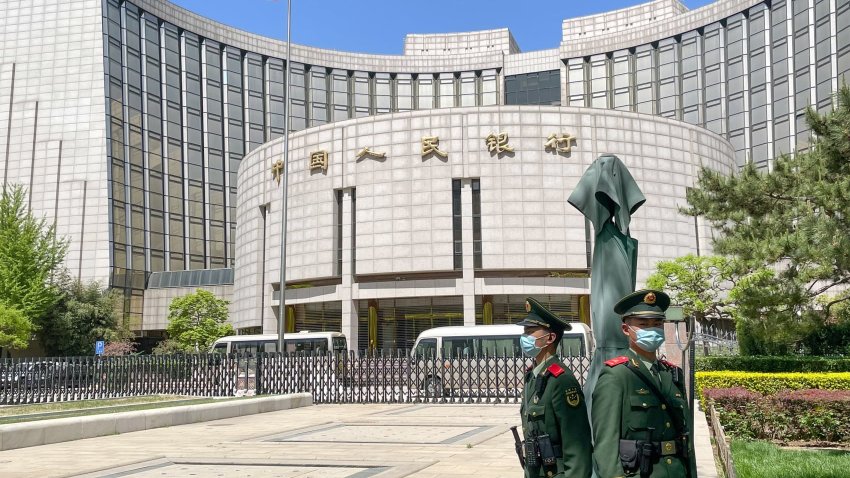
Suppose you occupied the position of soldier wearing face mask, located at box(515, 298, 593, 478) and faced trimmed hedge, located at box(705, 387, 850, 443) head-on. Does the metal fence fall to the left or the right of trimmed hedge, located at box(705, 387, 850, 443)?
left

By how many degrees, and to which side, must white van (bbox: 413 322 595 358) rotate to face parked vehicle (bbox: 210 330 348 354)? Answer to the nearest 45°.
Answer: approximately 45° to its right

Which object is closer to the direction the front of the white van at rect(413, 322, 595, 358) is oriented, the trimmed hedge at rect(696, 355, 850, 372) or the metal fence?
the metal fence

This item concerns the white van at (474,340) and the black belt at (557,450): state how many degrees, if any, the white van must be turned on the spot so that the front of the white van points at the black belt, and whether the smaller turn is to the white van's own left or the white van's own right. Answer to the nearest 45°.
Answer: approximately 90° to the white van's own left

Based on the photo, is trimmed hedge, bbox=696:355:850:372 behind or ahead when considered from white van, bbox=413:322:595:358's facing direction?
behind

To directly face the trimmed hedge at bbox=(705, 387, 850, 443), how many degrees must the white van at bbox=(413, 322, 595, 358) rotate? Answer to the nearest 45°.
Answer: approximately 90° to its left

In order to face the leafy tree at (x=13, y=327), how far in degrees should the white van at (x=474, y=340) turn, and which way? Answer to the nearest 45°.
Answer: approximately 45° to its right

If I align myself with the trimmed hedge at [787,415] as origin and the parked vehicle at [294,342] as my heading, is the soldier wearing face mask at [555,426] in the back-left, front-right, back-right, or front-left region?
back-left

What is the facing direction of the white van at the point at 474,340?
to the viewer's left

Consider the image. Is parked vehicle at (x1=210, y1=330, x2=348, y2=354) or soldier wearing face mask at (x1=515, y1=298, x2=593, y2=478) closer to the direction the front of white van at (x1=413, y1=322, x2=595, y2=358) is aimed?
the parked vehicle

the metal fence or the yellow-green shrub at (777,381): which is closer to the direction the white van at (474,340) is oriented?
the metal fence

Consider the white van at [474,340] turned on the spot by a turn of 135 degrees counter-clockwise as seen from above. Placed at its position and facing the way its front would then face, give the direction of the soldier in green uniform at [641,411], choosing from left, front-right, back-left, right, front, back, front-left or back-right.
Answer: front-right
